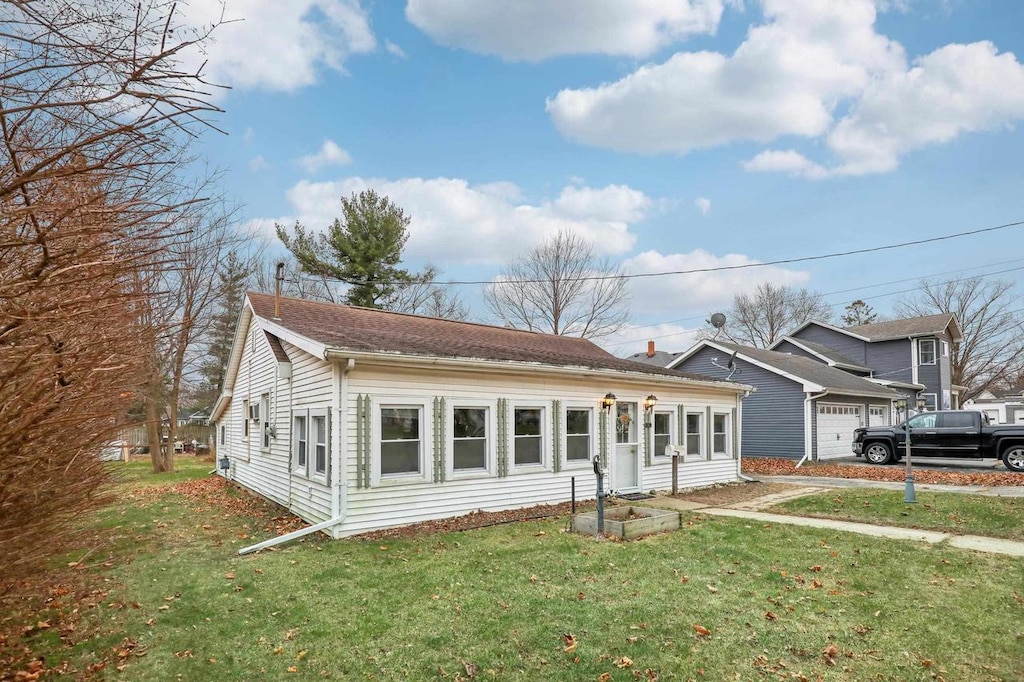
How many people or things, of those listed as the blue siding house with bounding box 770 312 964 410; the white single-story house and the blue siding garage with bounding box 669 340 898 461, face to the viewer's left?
0

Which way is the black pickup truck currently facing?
to the viewer's left

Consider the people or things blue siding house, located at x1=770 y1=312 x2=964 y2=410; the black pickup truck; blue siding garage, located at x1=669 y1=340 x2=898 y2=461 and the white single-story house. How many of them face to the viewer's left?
1

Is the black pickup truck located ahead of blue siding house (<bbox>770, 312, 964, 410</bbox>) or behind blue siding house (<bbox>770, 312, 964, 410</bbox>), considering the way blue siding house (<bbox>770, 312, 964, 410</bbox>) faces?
ahead

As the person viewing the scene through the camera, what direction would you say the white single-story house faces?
facing the viewer and to the right of the viewer

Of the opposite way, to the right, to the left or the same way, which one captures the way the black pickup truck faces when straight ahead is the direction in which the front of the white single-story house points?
the opposite way

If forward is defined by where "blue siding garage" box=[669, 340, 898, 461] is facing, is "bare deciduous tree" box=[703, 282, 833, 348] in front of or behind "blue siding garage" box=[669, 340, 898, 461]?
behind

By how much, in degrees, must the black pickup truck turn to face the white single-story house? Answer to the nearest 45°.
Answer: approximately 45° to its left

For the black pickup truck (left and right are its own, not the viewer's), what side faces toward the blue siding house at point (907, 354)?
right

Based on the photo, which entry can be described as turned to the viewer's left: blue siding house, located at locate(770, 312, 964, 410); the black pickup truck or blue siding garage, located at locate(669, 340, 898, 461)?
the black pickup truck

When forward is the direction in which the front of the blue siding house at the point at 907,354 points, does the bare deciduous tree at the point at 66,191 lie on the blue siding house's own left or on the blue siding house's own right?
on the blue siding house's own right
